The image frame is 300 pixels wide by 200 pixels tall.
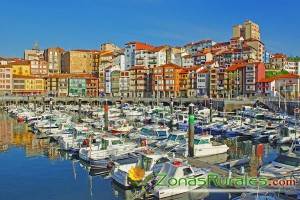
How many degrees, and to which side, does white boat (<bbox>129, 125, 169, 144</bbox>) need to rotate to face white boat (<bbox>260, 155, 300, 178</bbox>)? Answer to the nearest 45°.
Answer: approximately 135° to its left

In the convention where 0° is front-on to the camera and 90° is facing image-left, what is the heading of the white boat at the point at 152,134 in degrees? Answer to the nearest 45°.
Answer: approximately 90°

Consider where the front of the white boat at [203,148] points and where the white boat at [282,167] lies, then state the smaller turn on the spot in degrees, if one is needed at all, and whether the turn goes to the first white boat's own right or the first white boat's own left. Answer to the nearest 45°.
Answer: approximately 45° to the first white boat's own right
